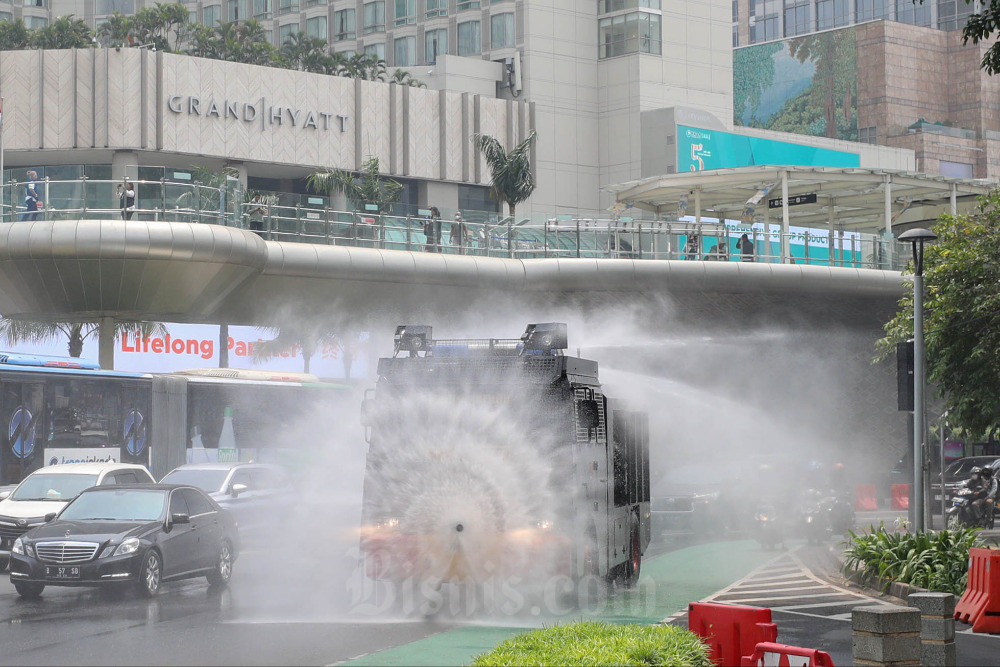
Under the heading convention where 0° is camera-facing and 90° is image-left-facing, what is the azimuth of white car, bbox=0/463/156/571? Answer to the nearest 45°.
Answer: approximately 45°

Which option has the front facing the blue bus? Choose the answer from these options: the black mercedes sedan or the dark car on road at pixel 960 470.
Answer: the dark car on road

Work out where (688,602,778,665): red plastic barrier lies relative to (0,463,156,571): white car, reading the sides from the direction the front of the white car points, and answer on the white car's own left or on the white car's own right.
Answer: on the white car's own left

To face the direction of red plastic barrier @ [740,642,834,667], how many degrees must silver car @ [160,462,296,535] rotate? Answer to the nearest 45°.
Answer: approximately 45° to its left

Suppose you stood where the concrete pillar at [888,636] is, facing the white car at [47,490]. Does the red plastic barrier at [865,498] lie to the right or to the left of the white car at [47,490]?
right

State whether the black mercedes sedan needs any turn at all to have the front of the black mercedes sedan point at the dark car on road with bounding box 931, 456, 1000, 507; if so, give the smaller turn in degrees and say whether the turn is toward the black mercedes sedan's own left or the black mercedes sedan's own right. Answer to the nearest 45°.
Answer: approximately 180°
